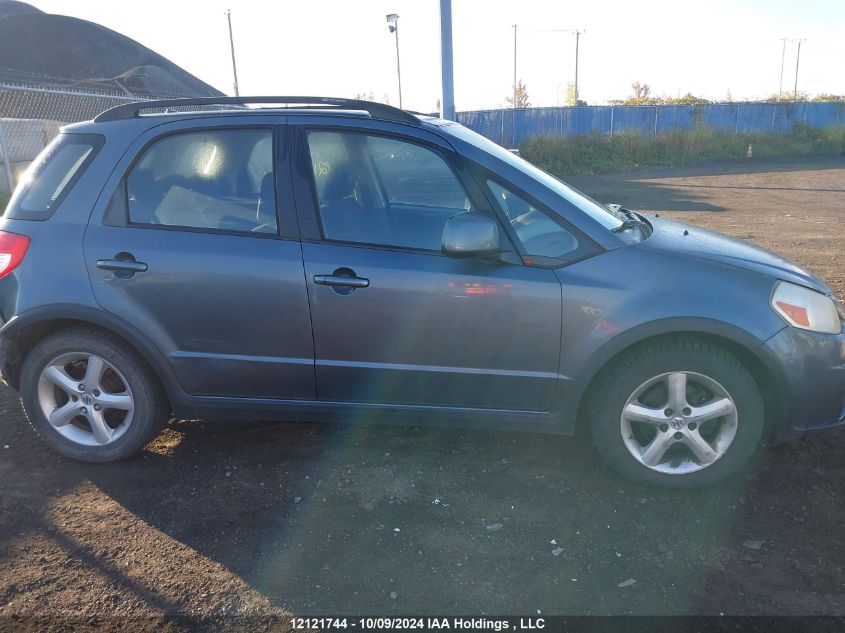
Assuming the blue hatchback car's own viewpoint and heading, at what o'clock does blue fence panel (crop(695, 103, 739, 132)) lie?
The blue fence panel is roughly at 10 o'clock from the blue hatchback car.

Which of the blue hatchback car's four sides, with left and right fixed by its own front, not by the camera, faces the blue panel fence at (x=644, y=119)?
left

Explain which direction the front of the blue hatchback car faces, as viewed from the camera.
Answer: facing to the right of the viewer

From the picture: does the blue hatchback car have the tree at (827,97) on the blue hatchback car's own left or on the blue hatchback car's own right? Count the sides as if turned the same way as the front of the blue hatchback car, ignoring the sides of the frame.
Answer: on the blue hatchback car's own left

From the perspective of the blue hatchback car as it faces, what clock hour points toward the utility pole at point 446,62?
The utility pole is roughly at 9 o'clock from the blue hatchback car.

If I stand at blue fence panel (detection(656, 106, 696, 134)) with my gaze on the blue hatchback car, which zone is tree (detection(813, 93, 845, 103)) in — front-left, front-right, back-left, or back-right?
back-left

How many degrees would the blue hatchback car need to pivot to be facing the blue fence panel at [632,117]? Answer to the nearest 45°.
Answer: approximately 90° to its left

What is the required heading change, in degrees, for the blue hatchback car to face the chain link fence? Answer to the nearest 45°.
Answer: approximately 135° to its left
